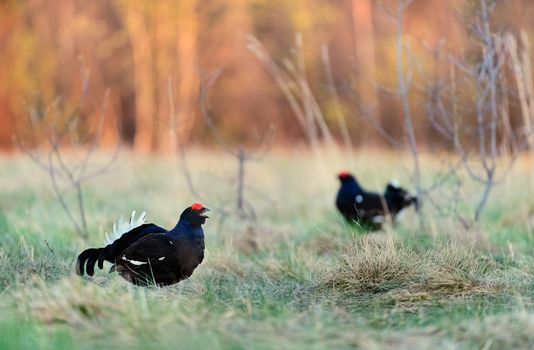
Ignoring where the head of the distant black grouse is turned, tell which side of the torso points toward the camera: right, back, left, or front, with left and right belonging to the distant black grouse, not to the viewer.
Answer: left

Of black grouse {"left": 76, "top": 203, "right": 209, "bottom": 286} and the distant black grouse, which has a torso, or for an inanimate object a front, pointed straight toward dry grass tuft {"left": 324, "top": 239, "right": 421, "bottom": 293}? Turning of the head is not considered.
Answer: the black grouse

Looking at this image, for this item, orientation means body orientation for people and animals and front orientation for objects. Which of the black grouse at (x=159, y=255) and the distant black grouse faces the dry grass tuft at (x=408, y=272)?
the black grouse

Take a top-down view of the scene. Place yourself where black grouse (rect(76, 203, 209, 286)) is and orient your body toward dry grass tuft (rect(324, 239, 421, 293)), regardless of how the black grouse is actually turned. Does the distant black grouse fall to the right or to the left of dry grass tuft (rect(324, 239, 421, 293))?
left

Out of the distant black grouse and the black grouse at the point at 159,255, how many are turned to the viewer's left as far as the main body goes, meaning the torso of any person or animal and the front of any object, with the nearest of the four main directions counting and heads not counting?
1

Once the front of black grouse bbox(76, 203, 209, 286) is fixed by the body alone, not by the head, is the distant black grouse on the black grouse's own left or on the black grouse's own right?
on the black grouse's own left

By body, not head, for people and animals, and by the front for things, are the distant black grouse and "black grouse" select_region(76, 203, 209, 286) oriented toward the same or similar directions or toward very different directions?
very different directions

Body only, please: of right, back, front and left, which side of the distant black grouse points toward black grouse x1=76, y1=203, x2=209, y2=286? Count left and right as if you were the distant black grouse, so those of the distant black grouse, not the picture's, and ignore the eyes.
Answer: left

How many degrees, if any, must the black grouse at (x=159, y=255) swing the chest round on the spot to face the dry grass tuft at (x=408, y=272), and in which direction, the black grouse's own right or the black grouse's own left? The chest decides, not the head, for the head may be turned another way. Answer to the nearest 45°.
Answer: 0° — it already faces it

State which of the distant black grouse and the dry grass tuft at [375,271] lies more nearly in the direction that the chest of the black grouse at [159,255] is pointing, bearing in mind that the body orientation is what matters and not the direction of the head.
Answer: the dry grass tuft

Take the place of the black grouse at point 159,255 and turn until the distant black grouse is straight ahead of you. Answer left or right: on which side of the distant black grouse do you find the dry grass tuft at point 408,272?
right

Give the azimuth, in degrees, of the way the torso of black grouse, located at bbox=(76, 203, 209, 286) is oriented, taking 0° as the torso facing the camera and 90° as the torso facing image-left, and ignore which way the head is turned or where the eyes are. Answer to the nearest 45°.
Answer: approximately 270°
